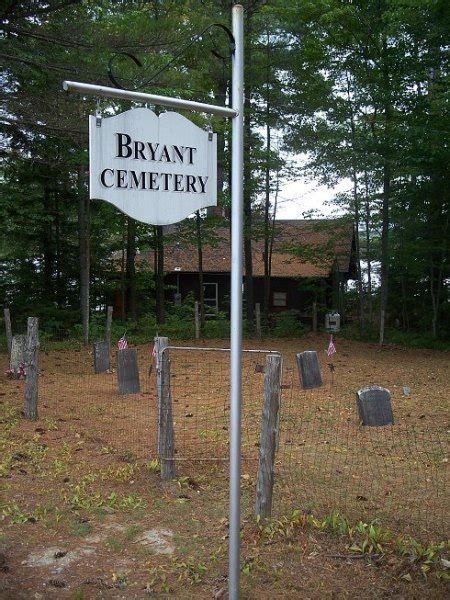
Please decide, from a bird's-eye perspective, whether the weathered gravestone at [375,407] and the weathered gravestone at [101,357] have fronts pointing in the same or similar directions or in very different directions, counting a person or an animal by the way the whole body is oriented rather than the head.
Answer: same or similar directions

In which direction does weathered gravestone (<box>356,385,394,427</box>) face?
toward the camera

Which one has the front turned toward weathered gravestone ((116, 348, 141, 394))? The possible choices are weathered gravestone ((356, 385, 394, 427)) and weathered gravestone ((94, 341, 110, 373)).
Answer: weathered gravestone ((94, 341, 110, 373))

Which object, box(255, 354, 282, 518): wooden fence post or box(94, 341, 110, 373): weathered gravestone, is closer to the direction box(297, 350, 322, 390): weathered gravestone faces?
the wooden fence post

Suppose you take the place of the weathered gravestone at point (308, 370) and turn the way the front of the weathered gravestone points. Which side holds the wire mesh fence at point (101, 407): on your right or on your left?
on your right

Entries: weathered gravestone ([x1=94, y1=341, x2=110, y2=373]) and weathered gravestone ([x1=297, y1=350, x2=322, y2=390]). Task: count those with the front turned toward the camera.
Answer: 2

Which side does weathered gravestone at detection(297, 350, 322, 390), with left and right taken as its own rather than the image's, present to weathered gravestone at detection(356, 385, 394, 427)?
front

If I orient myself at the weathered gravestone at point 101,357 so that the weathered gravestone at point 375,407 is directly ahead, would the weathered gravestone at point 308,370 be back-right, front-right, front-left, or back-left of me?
front-left

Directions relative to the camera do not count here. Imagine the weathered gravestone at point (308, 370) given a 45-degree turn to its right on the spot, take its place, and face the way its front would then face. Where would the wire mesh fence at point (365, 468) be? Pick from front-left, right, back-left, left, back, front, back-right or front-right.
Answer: front-left

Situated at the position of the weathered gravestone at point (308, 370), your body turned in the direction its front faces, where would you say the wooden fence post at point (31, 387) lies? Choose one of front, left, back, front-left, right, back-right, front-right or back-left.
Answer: front-right

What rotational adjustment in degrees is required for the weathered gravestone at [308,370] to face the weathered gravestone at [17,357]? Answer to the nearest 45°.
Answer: approximately 90° to its right

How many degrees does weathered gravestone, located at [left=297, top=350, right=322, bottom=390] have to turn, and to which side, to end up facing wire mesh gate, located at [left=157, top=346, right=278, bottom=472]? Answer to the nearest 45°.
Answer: approximately 45° to its right

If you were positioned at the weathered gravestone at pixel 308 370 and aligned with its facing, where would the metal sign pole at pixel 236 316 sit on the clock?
The metal sign pole is roughly at 12 o'clock from the weathered gravestone.

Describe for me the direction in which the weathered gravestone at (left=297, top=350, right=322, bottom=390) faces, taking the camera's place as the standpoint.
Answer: facing the viewer

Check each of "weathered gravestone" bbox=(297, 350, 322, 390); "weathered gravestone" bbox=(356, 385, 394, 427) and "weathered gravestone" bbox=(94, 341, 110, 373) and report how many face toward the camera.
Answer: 3

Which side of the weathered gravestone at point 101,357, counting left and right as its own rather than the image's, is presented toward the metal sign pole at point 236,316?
front
